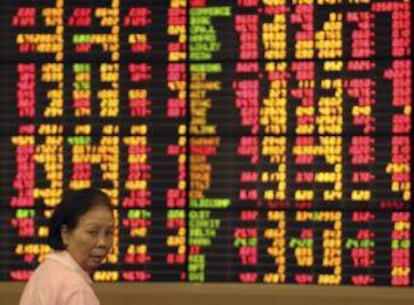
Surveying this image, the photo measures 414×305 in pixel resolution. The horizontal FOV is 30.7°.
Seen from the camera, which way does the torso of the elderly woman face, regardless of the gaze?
to the viewer's right
